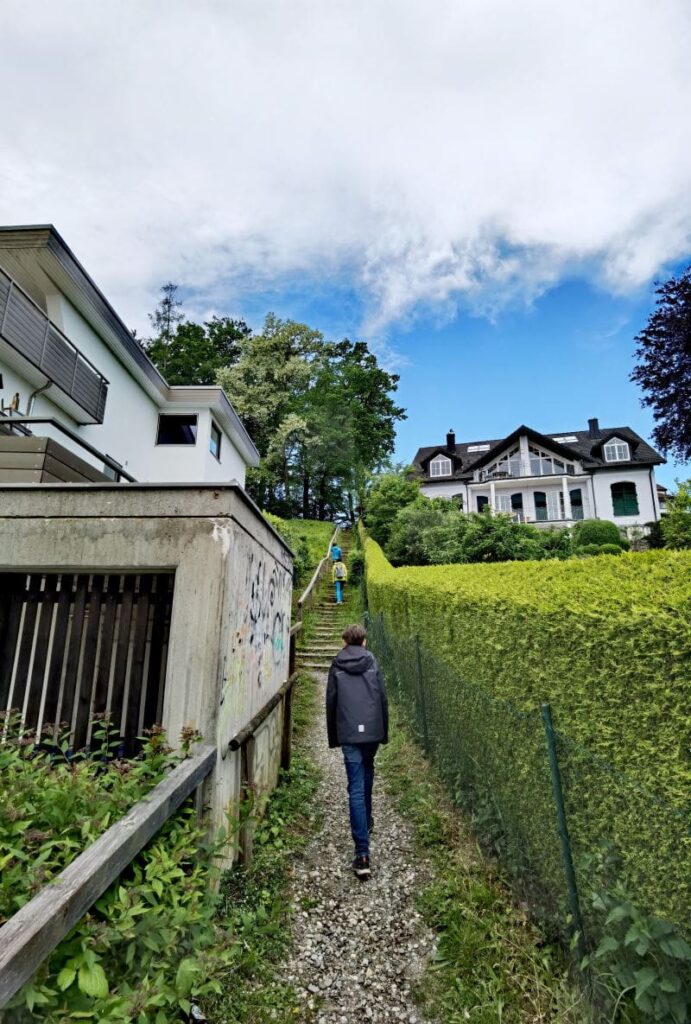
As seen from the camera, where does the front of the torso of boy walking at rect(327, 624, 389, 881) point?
away from the camera

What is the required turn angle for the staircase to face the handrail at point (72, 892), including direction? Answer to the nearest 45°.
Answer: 0° — it already faces it

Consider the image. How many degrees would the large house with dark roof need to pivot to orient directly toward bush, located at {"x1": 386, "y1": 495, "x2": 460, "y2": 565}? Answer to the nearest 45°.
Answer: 0° — it already faces it

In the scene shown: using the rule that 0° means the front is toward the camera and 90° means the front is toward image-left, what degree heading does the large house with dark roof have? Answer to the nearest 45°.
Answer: approximately 0°

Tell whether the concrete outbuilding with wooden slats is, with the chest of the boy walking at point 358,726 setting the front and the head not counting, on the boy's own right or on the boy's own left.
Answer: on the boy's own left

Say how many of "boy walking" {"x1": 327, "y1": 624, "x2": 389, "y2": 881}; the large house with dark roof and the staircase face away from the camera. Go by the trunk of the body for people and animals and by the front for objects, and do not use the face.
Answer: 1

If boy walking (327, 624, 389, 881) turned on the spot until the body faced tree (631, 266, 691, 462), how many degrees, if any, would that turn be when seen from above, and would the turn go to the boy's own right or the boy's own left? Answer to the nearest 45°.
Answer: approximately 45° to the boy's own right

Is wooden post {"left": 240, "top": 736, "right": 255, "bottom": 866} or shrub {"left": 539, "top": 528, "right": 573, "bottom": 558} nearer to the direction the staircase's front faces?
the wooden post

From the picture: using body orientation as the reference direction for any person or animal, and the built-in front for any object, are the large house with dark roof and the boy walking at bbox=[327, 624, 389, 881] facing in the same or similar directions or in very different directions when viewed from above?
very different directions

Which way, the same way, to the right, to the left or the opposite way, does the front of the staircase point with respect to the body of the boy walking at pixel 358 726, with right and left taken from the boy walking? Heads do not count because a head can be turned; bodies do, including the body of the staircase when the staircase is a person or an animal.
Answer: the opposite way

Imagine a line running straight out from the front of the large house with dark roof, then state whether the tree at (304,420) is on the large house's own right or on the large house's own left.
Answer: on the large house's own right

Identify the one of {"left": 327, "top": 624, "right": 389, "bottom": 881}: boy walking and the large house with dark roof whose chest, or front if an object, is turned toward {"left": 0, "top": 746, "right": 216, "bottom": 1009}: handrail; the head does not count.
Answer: the large house with dark roof

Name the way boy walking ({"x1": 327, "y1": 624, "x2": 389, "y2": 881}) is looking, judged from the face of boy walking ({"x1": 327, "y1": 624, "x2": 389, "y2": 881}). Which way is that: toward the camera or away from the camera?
away from the camera
